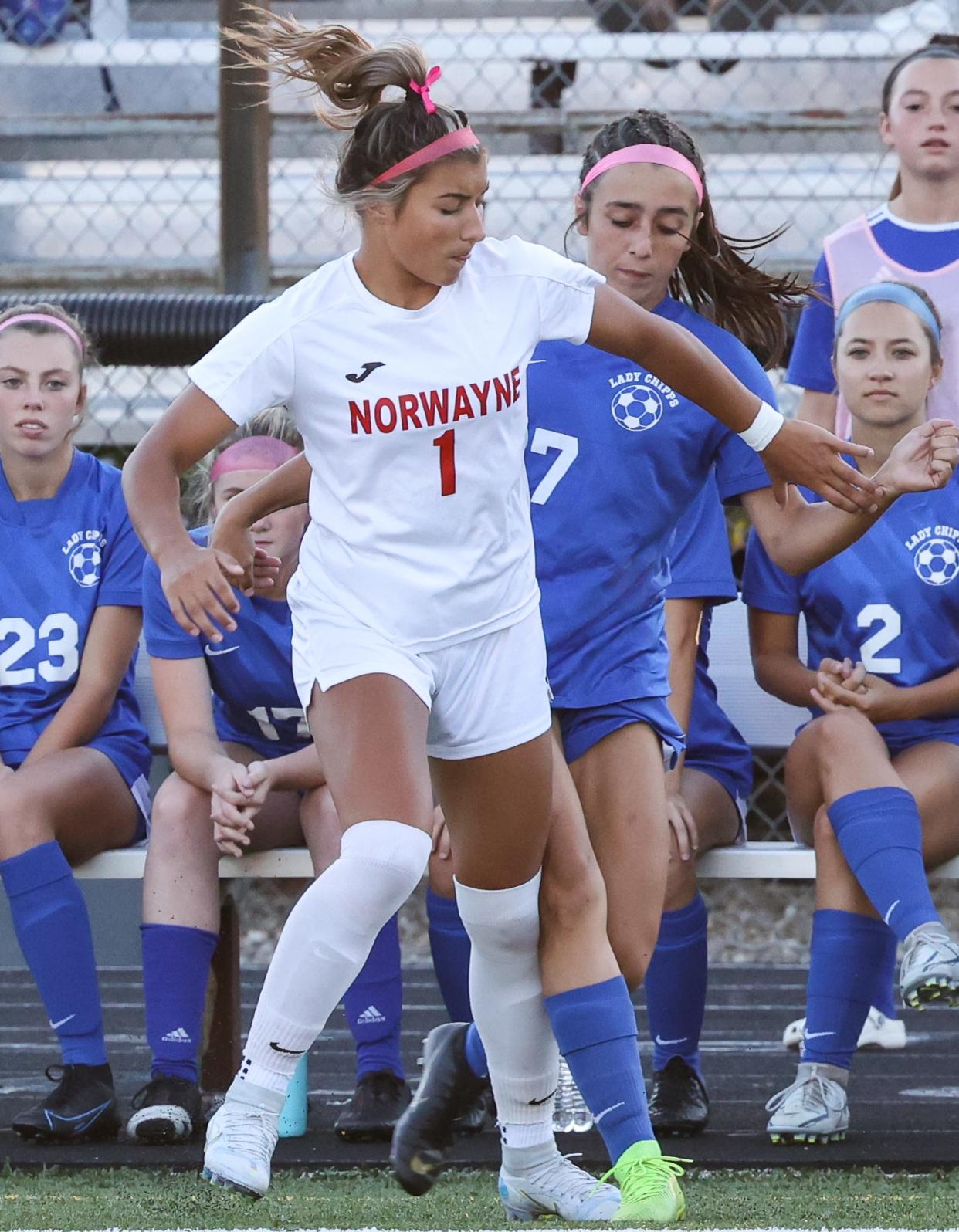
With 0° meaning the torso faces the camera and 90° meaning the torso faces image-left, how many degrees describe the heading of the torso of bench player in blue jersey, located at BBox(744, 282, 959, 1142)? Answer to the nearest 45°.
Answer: approximately 0°

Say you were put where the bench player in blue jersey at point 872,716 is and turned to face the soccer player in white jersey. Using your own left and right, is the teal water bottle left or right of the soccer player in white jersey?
right

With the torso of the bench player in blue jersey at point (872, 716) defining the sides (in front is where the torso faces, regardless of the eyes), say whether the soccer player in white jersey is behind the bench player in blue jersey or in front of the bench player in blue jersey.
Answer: in front

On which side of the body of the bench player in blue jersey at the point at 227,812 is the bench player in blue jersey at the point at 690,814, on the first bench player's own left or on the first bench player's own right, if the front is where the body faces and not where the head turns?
on the first bench player's own left

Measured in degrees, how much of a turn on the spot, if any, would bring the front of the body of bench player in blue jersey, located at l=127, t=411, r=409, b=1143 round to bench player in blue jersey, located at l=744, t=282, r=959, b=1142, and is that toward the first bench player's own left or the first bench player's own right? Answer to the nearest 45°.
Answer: approximately 90° to the first bench player's own left

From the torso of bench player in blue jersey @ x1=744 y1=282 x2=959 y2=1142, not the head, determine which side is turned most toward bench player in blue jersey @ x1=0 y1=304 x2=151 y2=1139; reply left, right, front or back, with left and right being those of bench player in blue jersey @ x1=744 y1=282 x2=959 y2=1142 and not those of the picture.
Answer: right

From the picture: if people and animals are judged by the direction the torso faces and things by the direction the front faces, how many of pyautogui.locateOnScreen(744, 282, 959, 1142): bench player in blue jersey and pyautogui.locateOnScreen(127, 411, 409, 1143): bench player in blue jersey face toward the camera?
2
